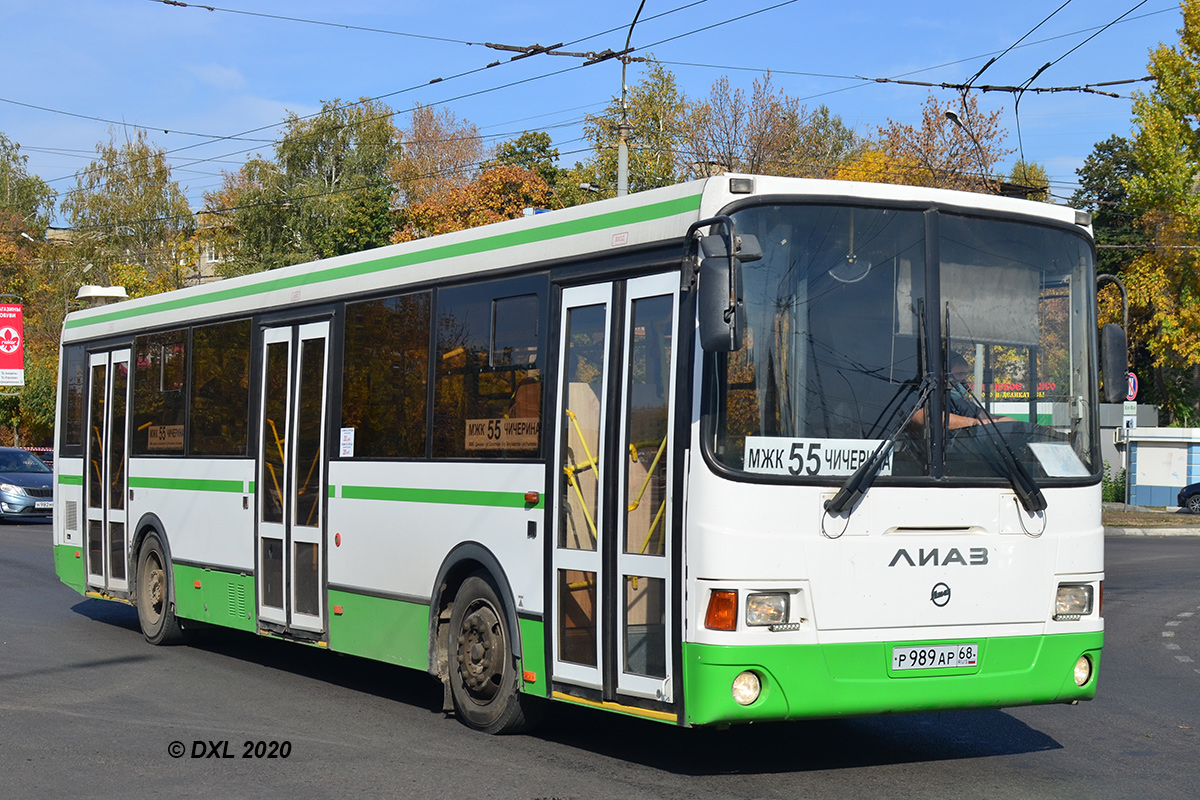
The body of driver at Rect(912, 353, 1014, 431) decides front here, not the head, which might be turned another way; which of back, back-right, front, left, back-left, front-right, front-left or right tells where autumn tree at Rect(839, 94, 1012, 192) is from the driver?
back-left

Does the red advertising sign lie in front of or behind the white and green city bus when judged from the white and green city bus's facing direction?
behind

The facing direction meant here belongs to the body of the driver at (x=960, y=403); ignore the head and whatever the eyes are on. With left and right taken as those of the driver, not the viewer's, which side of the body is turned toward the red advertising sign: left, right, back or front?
back

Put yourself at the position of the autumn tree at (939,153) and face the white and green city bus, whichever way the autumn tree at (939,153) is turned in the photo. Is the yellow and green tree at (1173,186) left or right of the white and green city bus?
left

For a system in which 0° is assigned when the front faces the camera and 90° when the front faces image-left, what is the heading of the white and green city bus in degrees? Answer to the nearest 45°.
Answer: approximately 315°

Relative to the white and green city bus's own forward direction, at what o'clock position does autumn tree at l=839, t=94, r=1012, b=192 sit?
The autumn tree is roughly at 8 o'clock from the white and green city bus.
